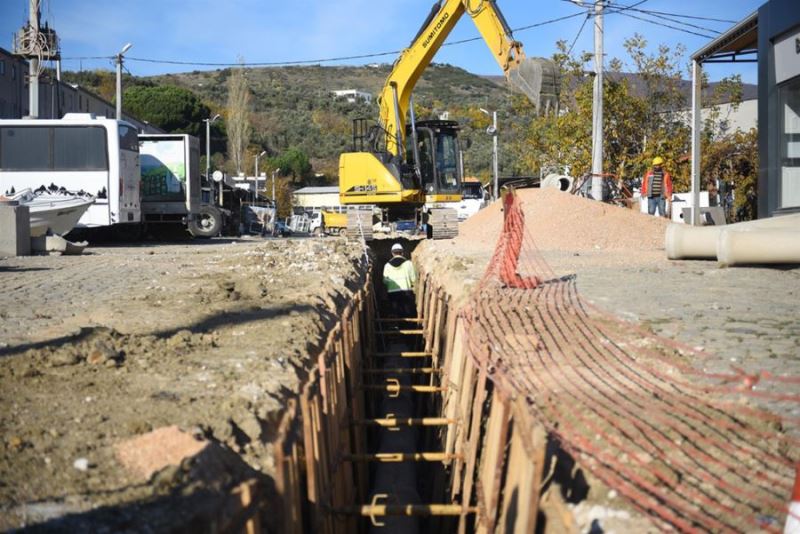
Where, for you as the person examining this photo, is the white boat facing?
facing to the right of the viewer

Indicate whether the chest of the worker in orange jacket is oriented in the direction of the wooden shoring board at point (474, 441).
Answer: yes

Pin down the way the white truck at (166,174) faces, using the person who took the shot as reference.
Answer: facing to the left of the viewer

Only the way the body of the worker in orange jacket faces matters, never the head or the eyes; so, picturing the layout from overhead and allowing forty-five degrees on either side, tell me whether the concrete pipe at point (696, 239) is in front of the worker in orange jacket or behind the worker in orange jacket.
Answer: in front

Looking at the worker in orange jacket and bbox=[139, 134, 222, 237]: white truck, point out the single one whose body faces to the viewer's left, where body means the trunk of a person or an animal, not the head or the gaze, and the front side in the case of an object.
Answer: the white truck
